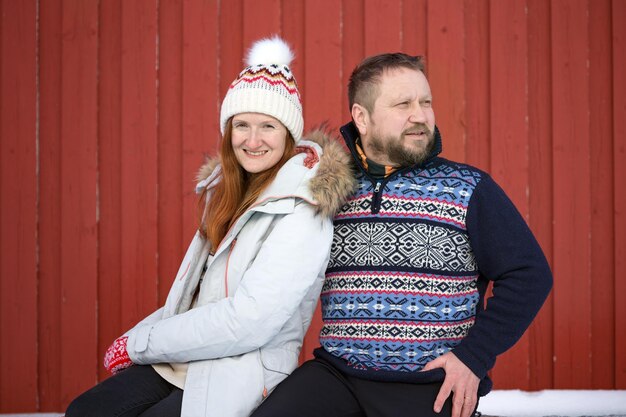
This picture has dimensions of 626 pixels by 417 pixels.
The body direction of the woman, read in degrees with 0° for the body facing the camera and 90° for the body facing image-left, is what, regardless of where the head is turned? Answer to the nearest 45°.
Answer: approximately 45°
